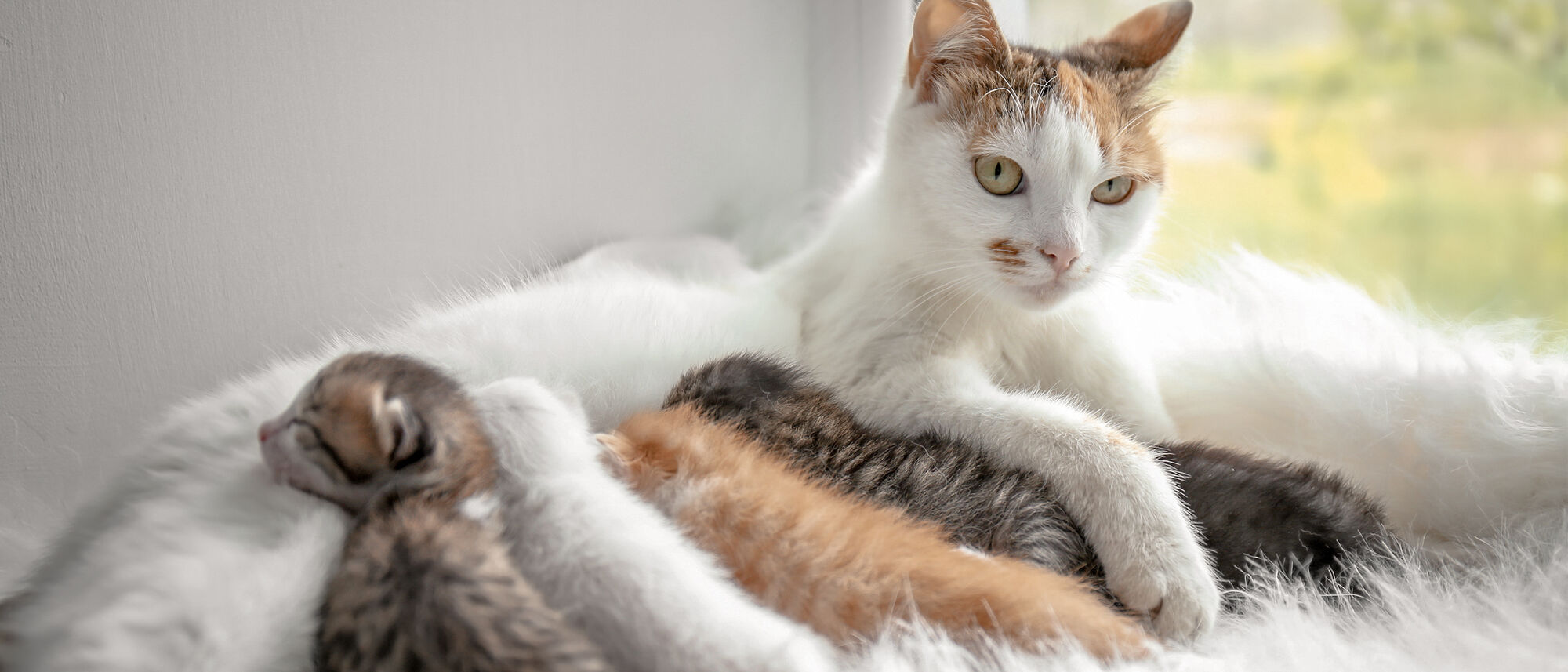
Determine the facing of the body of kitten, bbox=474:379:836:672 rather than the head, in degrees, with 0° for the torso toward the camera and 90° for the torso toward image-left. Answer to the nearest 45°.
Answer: approximately 135°

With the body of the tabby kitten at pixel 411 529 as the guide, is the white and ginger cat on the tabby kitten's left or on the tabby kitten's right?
on the tabby kitten's right

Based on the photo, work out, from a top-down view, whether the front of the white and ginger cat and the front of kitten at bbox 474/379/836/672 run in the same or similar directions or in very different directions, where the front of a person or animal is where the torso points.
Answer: very different directions

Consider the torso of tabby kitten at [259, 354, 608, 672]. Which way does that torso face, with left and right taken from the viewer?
facing away from the viewer and to the left of the viewer

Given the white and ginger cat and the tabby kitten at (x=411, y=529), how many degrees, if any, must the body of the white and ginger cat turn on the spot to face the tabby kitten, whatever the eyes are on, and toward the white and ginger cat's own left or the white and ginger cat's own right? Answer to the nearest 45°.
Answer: approximately 90° to the white and ginger cat's own right
